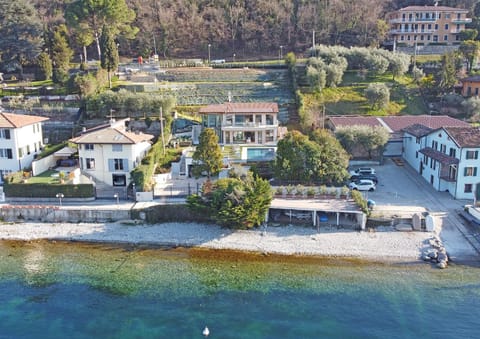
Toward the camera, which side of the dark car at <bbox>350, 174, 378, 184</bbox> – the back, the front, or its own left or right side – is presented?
left

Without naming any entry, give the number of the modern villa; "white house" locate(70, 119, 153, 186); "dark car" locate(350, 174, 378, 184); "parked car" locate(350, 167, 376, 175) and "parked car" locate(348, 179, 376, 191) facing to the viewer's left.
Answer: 3

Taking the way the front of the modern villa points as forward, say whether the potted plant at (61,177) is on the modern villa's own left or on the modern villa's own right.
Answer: on the modern villa's own right

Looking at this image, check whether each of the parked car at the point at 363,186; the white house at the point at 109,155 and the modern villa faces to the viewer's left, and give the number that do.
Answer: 1

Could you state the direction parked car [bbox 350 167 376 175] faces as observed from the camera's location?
facing to the left of the viewer

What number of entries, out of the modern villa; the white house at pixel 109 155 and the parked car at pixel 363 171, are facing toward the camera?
2

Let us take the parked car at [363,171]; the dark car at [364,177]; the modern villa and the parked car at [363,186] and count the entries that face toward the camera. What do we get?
1

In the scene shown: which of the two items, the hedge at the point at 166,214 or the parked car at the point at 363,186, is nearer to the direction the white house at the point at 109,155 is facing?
the hedge

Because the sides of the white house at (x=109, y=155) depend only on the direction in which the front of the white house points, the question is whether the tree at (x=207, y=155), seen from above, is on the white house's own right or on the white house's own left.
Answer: on the white house's own left

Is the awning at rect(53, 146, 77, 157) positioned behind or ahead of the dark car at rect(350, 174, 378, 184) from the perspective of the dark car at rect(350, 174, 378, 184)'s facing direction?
ahead

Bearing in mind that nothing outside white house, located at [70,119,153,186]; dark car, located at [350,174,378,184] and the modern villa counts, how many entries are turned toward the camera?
2

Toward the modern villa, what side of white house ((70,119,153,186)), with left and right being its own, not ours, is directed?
left

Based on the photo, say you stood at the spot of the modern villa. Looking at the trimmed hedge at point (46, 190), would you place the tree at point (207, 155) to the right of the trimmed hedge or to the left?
left

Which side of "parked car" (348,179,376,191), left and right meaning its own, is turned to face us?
left
